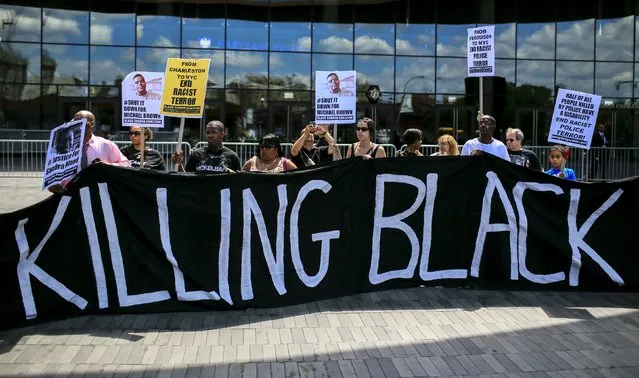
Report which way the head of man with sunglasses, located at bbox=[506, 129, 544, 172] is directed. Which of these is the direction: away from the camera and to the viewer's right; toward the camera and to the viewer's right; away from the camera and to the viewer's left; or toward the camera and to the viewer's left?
toward the camera and to the viewer's left

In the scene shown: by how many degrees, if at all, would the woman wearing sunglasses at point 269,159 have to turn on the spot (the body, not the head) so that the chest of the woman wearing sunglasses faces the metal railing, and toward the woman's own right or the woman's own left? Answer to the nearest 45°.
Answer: approximately 180°

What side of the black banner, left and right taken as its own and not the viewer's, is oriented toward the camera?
front

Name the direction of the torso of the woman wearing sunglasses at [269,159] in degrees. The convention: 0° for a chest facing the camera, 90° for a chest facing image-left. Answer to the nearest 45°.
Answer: approximately 0°

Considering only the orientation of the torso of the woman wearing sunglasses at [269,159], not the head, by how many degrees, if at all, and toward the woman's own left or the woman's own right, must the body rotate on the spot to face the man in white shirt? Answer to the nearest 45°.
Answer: approximately 90° to the woman's own left
